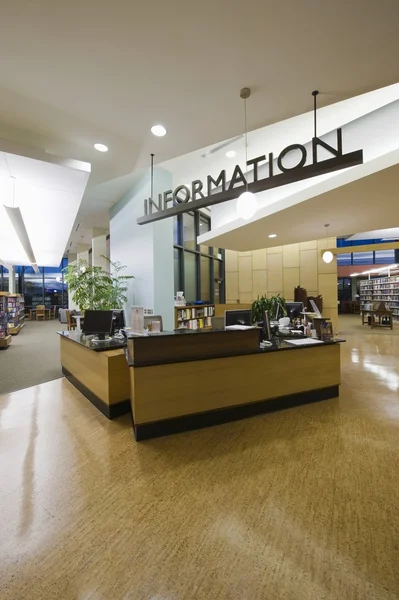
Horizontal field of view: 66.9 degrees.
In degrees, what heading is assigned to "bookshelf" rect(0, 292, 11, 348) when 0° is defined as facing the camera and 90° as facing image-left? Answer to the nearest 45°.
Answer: approximately 315°

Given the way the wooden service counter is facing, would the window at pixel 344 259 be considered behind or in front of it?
behind

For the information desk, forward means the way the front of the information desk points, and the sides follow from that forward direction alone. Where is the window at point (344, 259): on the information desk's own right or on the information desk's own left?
on the information desk's own left

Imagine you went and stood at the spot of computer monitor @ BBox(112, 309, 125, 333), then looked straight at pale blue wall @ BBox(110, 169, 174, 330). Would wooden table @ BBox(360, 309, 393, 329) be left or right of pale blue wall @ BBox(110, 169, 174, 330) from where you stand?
right

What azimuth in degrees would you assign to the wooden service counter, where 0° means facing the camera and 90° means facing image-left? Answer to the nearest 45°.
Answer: approximately 45°

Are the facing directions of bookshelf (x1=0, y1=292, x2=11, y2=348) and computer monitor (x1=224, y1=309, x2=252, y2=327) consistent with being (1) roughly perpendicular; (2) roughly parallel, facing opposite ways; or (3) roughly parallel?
roughly perpendicular

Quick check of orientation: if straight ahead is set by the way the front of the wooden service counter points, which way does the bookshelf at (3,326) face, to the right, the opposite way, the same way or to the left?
to the left

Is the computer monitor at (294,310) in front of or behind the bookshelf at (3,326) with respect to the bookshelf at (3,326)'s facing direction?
in front

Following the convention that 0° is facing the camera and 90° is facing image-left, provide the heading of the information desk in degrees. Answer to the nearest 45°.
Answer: approximately 315°

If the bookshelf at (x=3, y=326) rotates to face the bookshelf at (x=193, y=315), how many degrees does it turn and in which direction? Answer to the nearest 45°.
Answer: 0° — it already faces it

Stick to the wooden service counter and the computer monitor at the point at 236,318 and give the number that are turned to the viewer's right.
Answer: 0
